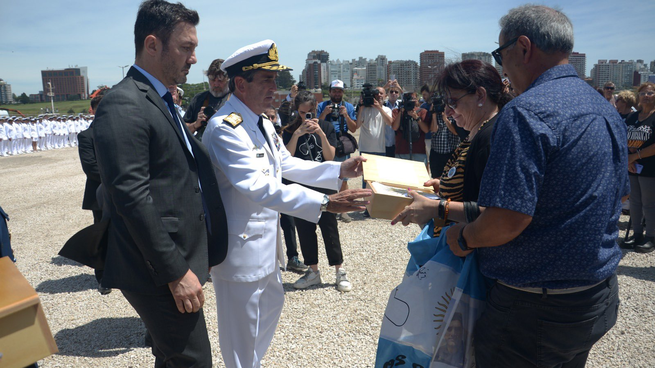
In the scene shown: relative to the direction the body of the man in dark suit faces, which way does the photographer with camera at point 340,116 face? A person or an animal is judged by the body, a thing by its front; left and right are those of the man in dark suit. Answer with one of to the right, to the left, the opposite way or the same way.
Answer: to the right

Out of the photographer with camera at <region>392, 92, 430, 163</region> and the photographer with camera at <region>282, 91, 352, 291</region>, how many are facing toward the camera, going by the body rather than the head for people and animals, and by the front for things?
2

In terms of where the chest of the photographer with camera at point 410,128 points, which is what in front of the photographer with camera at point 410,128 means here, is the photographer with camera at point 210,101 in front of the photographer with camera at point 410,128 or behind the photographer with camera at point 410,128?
in front

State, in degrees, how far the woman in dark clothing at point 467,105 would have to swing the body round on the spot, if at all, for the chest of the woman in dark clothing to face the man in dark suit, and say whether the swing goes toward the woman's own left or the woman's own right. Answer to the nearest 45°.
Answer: approximately 45° to the woman's own left

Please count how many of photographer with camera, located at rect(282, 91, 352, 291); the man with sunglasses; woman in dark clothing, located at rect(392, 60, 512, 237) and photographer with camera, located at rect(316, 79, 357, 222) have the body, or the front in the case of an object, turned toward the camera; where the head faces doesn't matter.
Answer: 2

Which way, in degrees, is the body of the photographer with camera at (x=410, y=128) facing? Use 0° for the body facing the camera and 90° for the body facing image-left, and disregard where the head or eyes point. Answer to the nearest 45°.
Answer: approximately 0°

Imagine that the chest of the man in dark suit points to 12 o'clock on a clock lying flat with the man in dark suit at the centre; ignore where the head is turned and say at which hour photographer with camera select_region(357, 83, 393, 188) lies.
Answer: The photographer with camera is roughly at 10 o'clock from the man in dark suit.

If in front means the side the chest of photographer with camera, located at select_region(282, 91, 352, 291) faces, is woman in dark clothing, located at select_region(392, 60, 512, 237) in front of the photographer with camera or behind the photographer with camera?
in front

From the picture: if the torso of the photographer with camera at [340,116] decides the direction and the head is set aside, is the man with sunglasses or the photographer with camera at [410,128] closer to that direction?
the man with sunglasses

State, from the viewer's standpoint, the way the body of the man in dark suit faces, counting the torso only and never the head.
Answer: to the viewer's right

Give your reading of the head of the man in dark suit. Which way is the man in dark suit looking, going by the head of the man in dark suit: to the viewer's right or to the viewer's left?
to the viewer's right

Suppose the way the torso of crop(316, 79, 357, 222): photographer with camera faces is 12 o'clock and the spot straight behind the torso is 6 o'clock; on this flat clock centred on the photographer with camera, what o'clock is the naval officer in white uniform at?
The naval officer in white uniform is roughly at 12 o'clock from the photographer with camera.

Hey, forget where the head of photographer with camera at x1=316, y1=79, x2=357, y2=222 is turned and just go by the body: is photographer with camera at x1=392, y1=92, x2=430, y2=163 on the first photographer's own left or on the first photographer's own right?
on the first photographer's own left

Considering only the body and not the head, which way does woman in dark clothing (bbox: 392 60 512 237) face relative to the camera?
to the viewer's left
